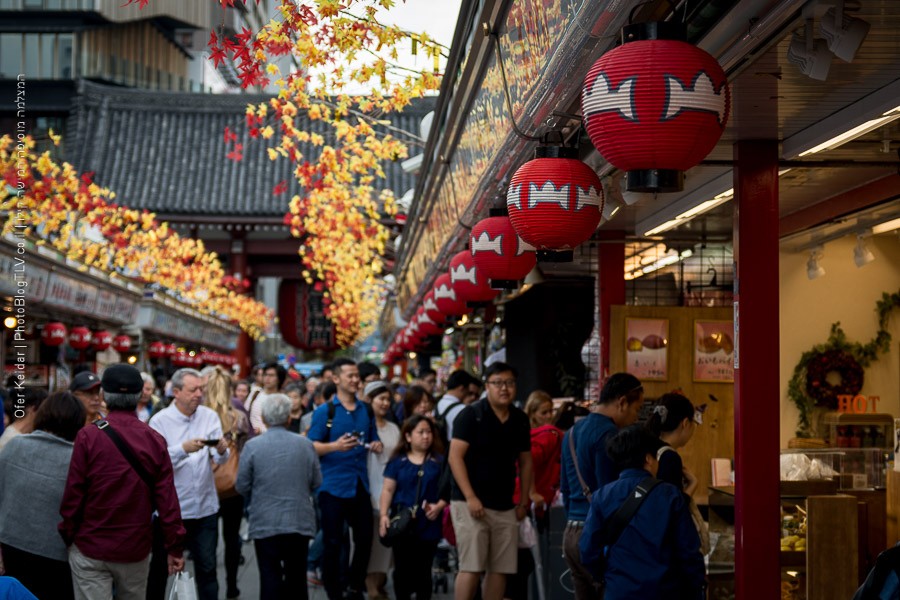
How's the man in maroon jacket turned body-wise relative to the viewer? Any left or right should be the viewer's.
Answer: facing away from the viewer

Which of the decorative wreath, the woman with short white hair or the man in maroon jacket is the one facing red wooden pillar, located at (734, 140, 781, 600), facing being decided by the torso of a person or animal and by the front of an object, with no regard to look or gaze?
the decorative wreath

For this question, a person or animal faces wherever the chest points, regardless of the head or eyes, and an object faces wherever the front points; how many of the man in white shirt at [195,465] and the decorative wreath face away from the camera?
0

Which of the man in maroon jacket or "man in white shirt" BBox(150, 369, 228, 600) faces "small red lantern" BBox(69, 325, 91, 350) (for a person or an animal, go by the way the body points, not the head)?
the man in maroon jacket

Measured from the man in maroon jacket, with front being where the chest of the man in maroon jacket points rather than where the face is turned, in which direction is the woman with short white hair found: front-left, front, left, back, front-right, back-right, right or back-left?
front-right

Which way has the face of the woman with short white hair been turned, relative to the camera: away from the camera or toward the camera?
away from the camera

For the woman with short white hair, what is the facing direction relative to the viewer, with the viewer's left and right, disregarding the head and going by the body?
facing away from the viewer

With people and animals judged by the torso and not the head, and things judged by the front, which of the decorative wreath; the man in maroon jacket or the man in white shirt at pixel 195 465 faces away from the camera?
the man in maroon jacket

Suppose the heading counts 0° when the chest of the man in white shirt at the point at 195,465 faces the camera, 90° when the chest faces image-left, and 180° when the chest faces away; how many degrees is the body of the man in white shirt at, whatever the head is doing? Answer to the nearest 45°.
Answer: approximately 315°

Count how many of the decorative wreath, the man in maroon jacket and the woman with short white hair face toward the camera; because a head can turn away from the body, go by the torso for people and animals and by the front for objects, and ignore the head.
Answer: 1

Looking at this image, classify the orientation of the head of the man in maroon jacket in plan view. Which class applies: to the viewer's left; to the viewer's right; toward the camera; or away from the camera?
away from the camera

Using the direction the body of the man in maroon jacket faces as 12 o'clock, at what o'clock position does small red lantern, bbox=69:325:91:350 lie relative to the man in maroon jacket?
The small red lantern is roughly at 12 o'clock from the man in maroon jacket.
